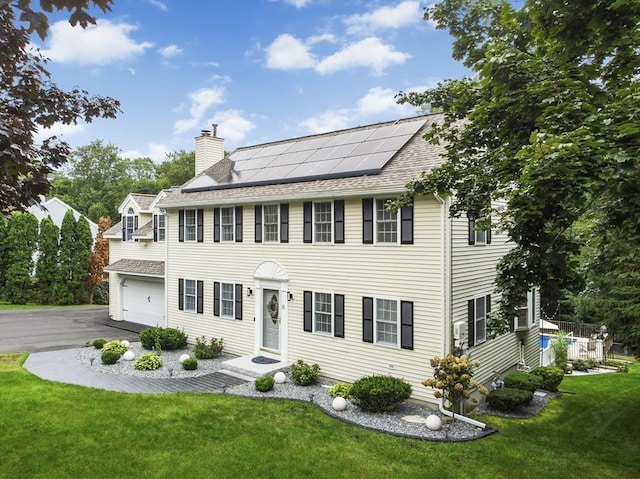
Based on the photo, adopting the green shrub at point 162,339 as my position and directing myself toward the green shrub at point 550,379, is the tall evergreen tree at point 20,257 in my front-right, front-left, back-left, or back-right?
back-left

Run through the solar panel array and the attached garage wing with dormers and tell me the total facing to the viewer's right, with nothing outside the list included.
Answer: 0

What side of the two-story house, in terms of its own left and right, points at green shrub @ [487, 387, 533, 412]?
left

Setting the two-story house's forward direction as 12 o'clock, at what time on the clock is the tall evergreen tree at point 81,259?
The tall evergreen tree is roughly at 3 o'clock from the two-story house.

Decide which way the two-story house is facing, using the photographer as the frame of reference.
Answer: facing the viewer and to the left of the viewer

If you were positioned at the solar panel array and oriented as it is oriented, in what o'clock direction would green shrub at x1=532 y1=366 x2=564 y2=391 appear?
The green shrub is roughly at 8 o'clock from the solar panel array.

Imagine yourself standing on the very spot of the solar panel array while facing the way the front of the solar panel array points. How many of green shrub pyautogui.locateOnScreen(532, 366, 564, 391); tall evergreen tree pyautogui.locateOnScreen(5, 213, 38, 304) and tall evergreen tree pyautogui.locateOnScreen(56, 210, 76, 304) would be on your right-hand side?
2

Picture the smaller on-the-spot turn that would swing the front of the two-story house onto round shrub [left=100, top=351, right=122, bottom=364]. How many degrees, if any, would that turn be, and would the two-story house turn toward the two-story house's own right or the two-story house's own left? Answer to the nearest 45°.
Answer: approximately 45° to the two-story house's own right

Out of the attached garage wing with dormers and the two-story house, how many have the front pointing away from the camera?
0

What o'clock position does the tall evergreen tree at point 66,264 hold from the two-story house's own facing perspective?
The tall evergreen tree is roughly at 3 o'clock from the two-story house.

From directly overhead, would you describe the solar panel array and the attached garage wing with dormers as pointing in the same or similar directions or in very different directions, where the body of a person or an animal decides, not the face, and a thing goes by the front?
same or similar directions
